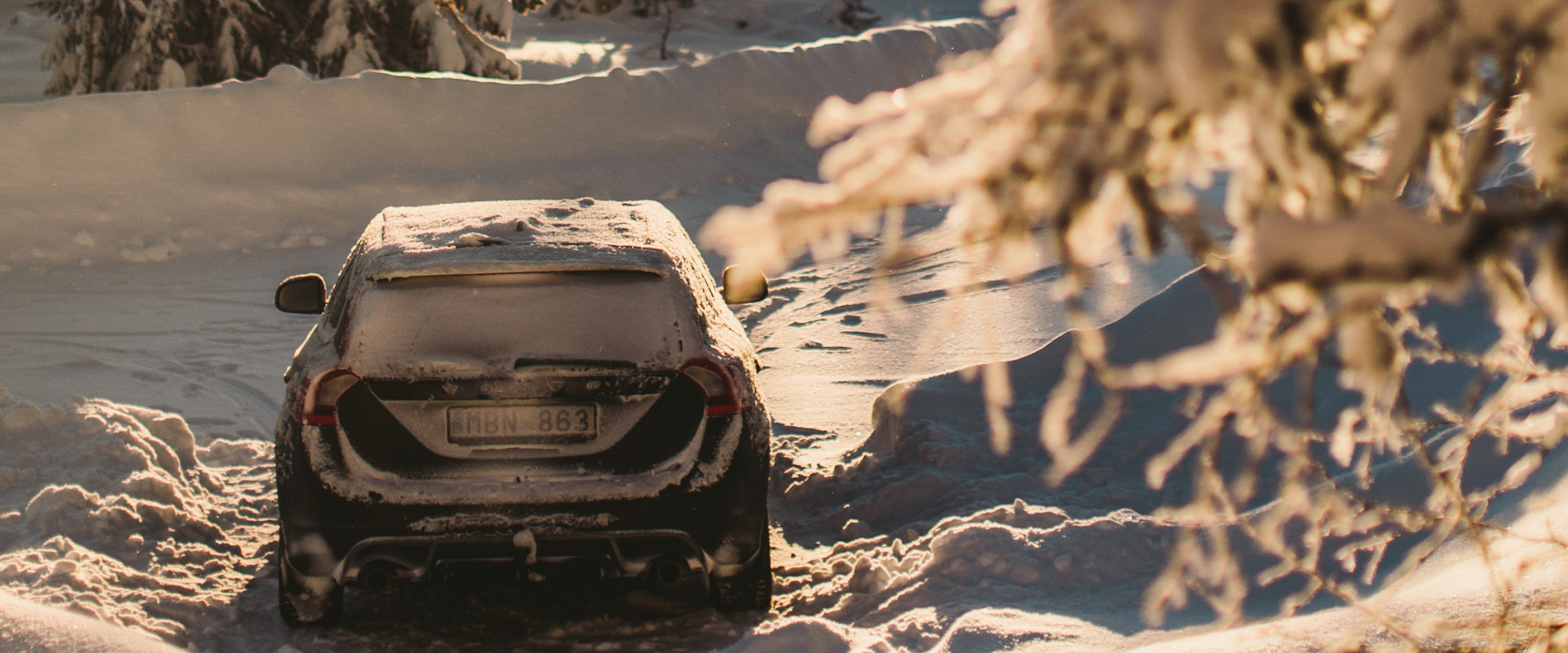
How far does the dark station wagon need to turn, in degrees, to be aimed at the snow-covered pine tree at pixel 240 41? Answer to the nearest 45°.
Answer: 0° — it already faces it

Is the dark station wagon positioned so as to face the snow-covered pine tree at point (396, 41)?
yes

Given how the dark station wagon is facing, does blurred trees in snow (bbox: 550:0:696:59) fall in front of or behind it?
in front

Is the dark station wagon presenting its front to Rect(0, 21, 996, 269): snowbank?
yes

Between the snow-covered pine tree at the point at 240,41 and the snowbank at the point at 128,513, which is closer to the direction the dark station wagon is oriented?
the snow-covered pine tree

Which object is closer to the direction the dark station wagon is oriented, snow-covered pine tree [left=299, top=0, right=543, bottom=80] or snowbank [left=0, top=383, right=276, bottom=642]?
the snow-covered pine tree

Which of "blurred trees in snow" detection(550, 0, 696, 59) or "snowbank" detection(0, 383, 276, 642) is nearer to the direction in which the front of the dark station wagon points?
the blurred trees in snow

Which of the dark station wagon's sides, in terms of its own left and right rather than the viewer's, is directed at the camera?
back
